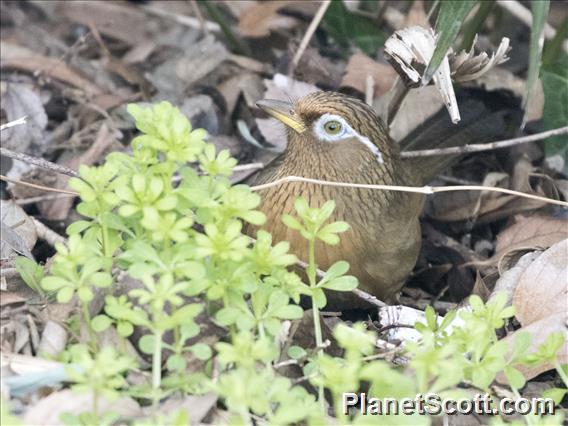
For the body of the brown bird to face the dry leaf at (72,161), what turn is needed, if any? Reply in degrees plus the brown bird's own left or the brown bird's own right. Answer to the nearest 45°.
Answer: approximately 45° to the brown bird's own right

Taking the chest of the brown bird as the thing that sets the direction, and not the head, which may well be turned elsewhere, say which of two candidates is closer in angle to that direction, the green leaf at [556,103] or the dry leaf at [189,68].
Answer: the dry leaf

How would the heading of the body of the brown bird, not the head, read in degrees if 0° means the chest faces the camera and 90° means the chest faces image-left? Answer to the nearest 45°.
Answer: approximately 45°

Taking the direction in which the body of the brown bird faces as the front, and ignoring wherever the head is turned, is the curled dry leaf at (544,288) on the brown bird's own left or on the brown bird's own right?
on the brown bird's own left

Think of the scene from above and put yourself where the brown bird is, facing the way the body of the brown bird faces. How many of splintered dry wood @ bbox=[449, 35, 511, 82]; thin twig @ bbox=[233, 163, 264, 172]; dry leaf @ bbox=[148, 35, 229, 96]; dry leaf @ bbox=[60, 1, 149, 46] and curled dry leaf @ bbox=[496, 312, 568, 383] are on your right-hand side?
3

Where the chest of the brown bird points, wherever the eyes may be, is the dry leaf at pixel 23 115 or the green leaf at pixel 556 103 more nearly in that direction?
the dry leaf

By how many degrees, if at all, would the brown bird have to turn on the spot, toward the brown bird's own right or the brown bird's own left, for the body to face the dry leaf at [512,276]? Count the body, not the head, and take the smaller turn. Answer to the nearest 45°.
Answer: approximately 135° to the brown bird's own left

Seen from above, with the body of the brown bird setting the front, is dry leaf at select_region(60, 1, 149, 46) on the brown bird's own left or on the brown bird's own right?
on the brown bird's own right
